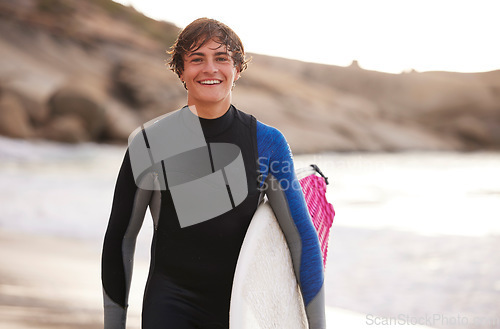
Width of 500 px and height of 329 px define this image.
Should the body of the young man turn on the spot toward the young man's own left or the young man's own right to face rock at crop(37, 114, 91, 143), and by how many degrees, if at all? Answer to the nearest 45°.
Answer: approximately 180°

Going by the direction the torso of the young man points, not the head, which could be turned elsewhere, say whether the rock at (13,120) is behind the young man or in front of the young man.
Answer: behind

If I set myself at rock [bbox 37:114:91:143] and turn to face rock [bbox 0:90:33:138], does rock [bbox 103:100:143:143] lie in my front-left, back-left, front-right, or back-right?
back-right

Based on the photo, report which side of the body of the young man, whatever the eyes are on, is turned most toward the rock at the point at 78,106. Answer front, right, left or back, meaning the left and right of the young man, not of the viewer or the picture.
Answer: back

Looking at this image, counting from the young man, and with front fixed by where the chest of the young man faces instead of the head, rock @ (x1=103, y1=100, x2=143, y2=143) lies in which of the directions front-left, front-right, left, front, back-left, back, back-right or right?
back

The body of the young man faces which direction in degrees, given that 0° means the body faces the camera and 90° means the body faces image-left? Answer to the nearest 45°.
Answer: approximately 0°
